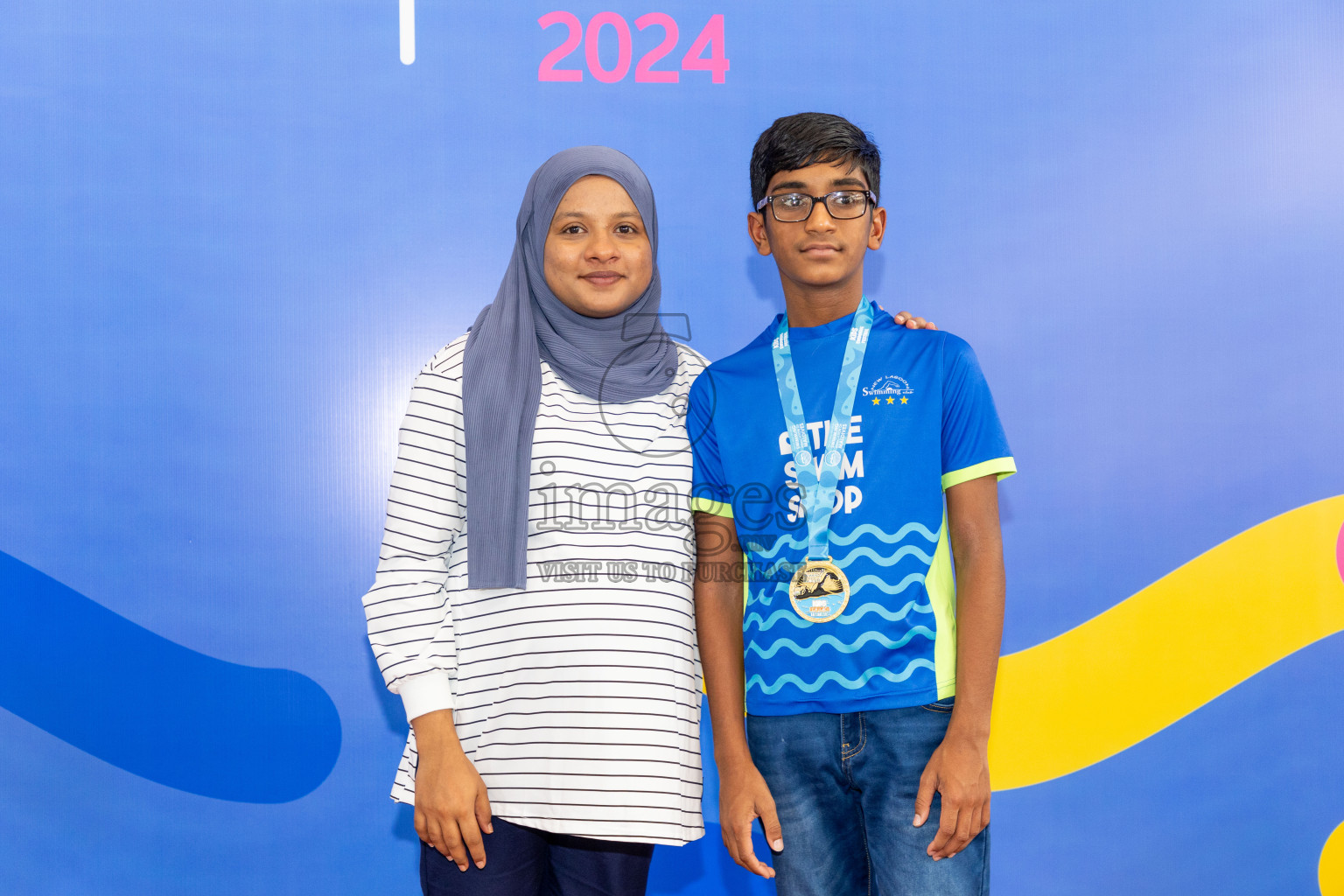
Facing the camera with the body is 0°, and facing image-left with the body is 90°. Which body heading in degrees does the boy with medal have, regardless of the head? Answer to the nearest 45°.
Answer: approximately 0°
